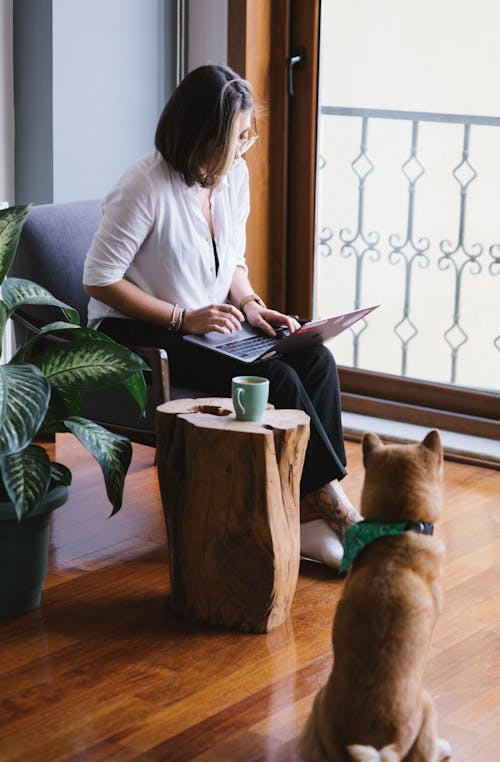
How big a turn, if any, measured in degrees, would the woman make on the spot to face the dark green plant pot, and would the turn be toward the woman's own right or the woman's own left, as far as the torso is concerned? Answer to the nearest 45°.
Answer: approximately 90° to the woman's own right

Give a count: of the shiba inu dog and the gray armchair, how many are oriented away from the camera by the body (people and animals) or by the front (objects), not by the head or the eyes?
1

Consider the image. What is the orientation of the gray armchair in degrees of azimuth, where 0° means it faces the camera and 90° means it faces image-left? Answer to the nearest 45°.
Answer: approximately 315°

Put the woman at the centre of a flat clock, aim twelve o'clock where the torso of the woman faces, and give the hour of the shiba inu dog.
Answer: The shiba inu dog is roughly at 1 o'clock from the woman.

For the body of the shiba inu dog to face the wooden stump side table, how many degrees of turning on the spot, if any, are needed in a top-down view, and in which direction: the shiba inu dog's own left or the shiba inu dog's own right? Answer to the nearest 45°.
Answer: approximately 45° to the shiba inu dog's own left

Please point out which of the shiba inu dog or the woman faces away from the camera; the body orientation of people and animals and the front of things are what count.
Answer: the shiba inu dog

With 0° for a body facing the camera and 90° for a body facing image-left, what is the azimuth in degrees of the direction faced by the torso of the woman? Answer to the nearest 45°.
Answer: approximately 315°

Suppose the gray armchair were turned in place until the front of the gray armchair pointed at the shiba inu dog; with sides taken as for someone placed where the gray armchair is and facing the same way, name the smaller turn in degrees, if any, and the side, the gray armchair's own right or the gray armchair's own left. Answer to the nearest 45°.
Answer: approximately 45° to the gray armchair's own right

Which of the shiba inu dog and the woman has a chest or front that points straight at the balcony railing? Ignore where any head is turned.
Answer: the shiba inu dog

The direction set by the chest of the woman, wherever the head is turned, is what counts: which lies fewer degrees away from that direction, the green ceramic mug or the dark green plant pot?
the green ceramic mug

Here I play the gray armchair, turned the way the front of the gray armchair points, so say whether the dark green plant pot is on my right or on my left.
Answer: on my right

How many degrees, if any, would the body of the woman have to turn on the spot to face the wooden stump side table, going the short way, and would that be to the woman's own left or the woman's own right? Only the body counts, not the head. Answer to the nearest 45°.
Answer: approximately 45° to the woman's own right

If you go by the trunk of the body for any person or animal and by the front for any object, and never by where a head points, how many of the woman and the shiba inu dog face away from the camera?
1

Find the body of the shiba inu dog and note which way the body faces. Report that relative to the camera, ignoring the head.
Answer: away from the camera
